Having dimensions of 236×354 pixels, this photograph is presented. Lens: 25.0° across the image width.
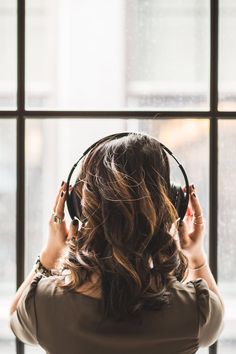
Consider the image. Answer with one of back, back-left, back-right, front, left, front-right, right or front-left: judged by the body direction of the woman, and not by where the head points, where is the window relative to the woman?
front

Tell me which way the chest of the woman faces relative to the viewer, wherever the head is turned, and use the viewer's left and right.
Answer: facing away from the viewer

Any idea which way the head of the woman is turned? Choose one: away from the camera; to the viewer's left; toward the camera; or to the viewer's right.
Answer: away from the camera
